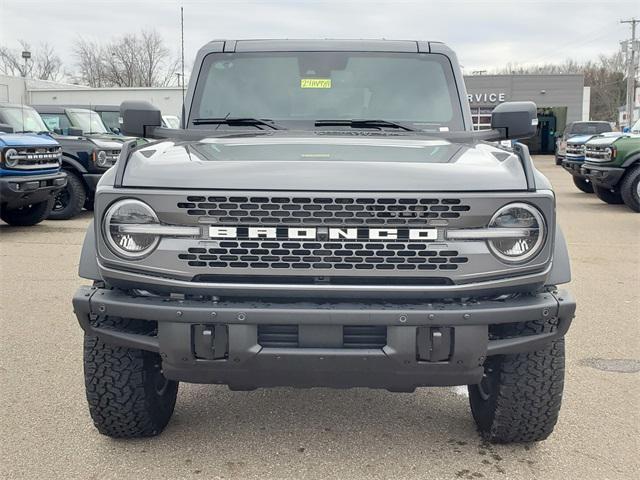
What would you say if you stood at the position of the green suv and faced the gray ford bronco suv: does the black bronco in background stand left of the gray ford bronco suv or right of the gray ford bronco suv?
right

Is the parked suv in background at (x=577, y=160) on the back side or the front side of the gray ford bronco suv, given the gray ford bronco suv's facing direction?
on the back side

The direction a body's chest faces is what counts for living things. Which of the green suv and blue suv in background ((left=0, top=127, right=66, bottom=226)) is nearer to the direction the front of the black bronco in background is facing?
the green suv

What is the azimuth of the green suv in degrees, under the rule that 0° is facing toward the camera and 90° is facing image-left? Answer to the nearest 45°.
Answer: approximately 45°

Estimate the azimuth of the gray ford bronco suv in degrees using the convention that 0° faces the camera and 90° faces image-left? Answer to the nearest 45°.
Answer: approximately 0°
